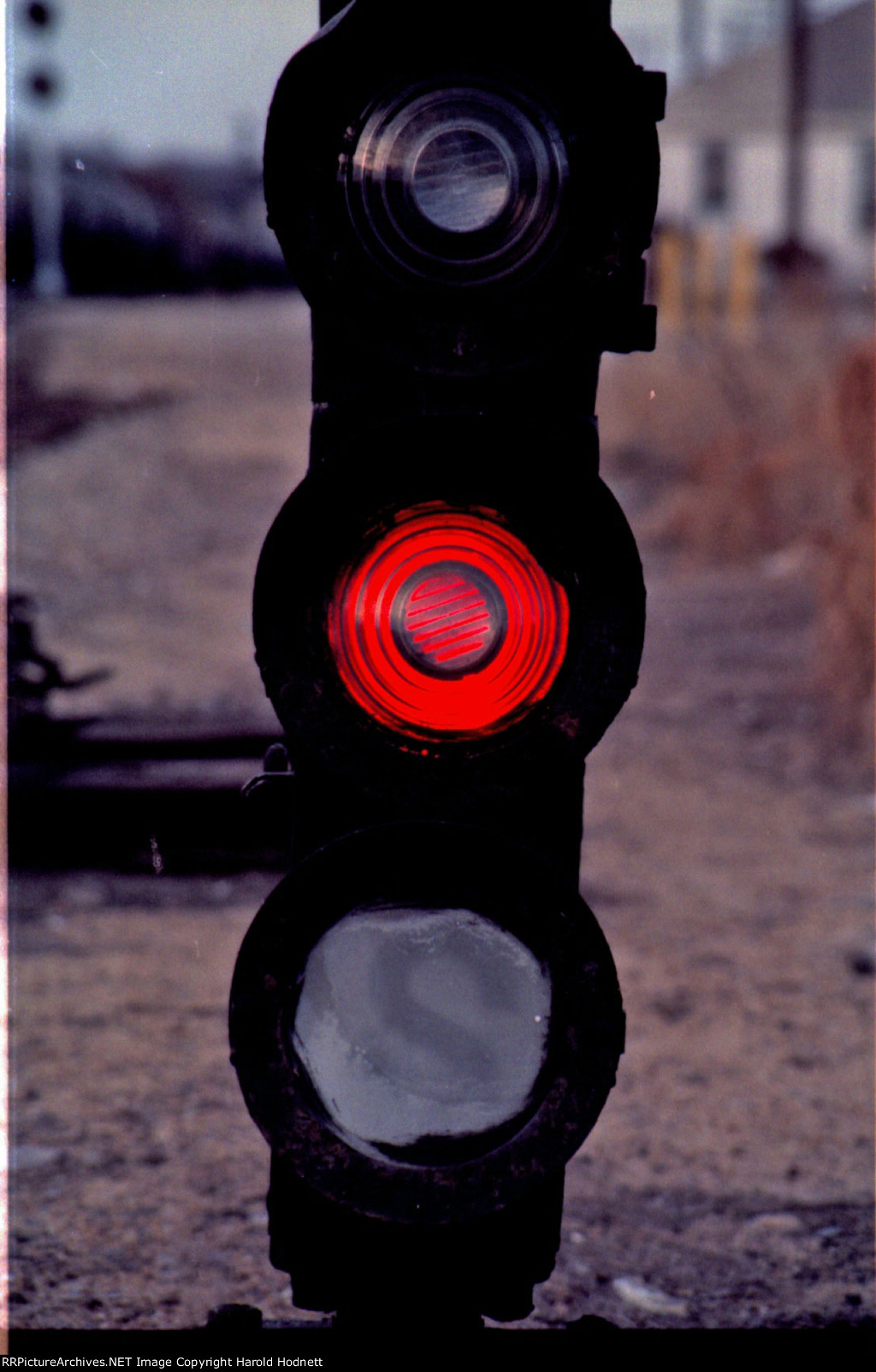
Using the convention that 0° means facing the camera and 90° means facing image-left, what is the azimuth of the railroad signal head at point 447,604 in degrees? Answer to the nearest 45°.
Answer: approximately 0°

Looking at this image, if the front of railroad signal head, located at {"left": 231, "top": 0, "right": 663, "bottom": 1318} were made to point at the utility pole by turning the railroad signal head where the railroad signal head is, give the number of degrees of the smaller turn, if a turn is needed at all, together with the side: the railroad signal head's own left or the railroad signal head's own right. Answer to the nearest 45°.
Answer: approximately 180°
